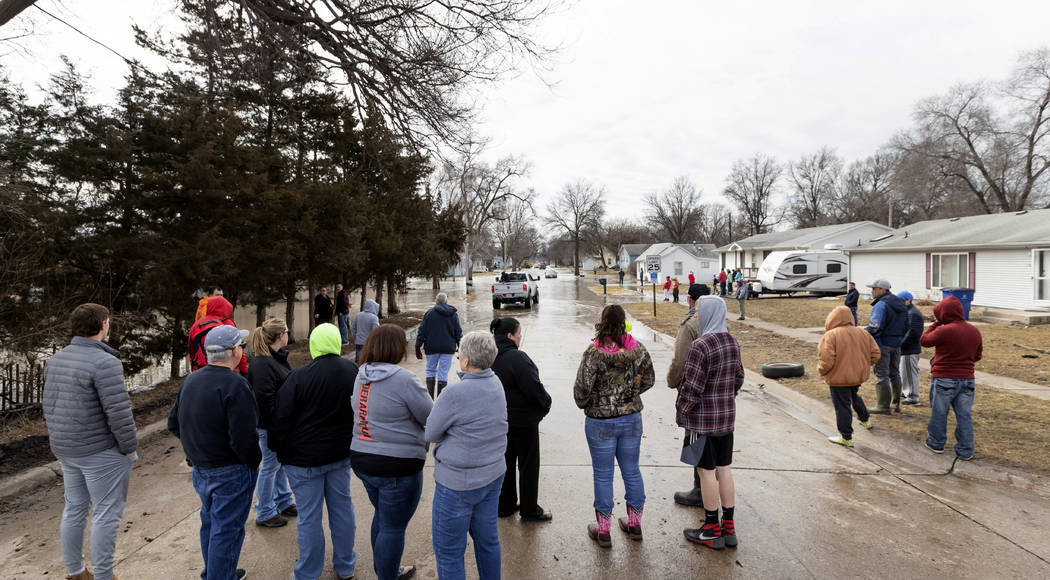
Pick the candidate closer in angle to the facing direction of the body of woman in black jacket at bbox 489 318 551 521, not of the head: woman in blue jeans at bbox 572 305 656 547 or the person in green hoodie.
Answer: the woman in blue jeans

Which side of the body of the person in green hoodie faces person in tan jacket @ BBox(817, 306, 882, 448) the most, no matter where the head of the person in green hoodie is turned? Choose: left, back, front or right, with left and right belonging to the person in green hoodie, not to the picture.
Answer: right

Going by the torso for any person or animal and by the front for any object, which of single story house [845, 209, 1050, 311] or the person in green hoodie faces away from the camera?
the person in green hoodie

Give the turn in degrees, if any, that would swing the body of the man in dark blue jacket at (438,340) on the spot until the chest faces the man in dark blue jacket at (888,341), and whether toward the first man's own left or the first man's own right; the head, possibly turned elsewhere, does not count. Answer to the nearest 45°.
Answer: approximately 90° to the first man's own right

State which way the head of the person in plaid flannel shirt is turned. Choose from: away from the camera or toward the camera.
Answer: away from the camera

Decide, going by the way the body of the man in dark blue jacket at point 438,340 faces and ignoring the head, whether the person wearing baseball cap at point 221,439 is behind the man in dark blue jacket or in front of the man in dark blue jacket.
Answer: behind

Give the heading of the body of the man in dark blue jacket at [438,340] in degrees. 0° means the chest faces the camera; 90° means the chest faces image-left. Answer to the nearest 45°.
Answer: approximately 180°

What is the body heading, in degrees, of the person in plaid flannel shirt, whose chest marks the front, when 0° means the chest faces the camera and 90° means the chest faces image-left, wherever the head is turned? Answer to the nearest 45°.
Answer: approximately 135°

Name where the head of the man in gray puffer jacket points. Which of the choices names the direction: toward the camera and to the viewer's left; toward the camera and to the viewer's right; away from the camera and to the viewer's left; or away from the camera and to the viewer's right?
away from the camera and to the viewer's right

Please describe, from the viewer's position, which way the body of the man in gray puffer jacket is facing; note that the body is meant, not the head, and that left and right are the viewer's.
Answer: facing away from the viewer and to the right of the viewer
